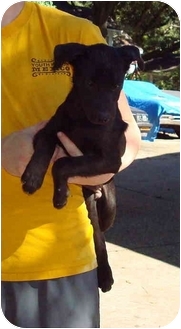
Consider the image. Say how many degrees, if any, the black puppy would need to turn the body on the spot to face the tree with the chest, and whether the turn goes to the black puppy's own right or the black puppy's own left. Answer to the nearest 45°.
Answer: approximately 180°

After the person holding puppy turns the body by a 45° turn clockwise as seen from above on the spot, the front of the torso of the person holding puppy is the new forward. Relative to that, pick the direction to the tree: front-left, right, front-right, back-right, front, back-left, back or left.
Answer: back-right

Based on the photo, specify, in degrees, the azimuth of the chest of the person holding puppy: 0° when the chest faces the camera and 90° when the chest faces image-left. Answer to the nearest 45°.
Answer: approximately 0°
